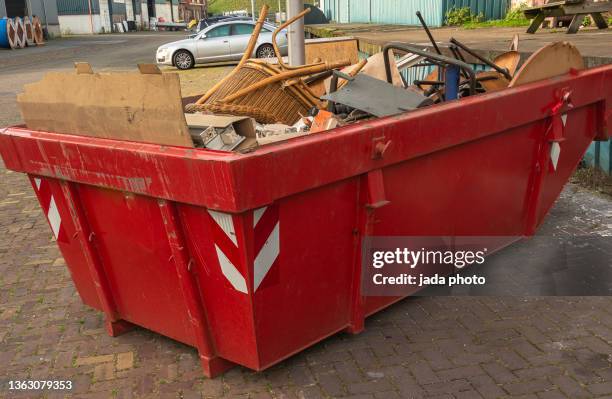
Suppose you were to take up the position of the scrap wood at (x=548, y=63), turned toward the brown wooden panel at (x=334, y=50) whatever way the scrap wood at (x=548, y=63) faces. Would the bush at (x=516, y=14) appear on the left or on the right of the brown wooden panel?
right

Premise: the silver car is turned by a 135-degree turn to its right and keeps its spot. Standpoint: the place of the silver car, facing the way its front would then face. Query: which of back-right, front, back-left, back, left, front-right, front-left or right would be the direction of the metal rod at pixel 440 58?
back-right

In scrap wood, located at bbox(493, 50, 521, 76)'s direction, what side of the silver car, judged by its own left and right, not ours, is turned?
left

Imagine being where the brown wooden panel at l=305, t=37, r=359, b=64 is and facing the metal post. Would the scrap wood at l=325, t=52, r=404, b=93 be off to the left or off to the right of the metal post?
left

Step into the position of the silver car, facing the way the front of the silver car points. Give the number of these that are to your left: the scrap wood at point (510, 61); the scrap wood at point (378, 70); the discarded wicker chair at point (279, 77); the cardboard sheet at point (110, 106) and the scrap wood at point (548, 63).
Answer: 5

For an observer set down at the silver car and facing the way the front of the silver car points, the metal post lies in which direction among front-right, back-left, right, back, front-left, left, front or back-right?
left

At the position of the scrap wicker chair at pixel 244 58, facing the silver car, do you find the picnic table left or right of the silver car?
right

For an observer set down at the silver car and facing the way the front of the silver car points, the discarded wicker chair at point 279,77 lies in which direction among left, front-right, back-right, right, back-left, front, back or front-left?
left

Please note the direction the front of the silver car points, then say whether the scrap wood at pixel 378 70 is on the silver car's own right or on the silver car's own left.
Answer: on the silver car's own left

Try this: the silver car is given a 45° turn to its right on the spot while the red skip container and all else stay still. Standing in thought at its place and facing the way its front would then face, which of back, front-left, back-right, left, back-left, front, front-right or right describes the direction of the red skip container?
back-left

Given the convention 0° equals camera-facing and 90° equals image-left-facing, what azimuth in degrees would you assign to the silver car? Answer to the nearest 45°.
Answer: approximately 90°

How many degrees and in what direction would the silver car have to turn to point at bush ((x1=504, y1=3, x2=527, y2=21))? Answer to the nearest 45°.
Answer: approximately 135° to its right

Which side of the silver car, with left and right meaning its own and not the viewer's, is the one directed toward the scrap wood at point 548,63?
left

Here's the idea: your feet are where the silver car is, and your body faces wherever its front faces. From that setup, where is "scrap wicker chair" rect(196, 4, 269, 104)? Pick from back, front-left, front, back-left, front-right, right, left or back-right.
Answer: left

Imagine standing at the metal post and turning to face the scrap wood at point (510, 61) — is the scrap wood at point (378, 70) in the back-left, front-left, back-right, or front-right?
front-right

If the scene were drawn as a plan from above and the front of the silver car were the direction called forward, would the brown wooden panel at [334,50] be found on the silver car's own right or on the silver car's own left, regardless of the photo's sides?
on the silver car's own left

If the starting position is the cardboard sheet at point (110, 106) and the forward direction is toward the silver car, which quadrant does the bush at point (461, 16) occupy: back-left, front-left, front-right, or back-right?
front-right
